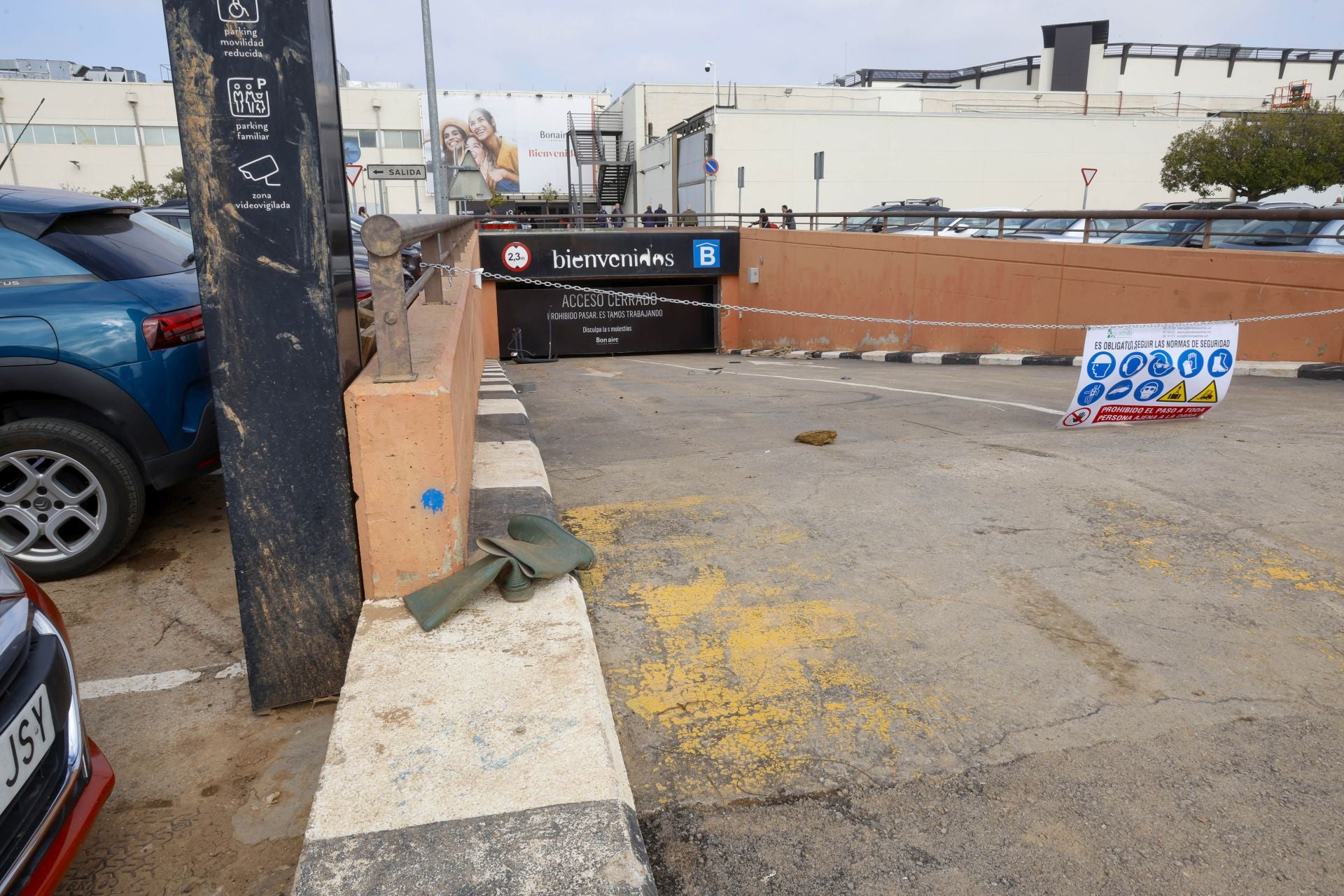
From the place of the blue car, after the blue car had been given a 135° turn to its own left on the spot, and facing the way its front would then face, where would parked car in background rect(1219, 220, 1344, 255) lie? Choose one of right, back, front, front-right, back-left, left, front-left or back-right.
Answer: left

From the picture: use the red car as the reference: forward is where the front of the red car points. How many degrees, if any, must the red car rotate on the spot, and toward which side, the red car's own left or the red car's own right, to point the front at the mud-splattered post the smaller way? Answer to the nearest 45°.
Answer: approximately 90° to the red car's own left

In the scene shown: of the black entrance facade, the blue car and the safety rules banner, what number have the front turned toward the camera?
2

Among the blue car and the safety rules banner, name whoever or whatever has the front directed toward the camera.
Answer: the safety rules banner

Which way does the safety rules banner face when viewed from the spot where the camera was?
facing the viewer

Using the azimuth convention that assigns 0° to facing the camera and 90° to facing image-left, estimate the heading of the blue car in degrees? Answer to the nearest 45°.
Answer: approximately 135°

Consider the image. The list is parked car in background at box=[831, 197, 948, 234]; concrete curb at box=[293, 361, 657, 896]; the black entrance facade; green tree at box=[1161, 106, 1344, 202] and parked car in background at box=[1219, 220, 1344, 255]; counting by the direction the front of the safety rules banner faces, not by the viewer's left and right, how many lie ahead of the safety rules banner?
1

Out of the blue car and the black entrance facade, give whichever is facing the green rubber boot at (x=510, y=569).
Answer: the black entrance facade

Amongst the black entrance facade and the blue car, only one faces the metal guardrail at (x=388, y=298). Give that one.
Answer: the black entrance facade

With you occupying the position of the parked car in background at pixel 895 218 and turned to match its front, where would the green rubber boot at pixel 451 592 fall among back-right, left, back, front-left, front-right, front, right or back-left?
front-left

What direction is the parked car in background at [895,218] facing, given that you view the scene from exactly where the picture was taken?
facing the viewer and to the left of the viewer

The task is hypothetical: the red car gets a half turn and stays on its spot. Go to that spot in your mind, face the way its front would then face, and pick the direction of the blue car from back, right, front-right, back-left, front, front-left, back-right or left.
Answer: front-right

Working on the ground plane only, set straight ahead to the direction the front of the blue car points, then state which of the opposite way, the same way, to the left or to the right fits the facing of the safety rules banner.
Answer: to the left

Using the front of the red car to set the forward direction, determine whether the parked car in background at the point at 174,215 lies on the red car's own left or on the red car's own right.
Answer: on the red car's own left

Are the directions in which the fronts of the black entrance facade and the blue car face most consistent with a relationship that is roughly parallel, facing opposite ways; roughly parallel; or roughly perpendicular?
roughly perpendicular
